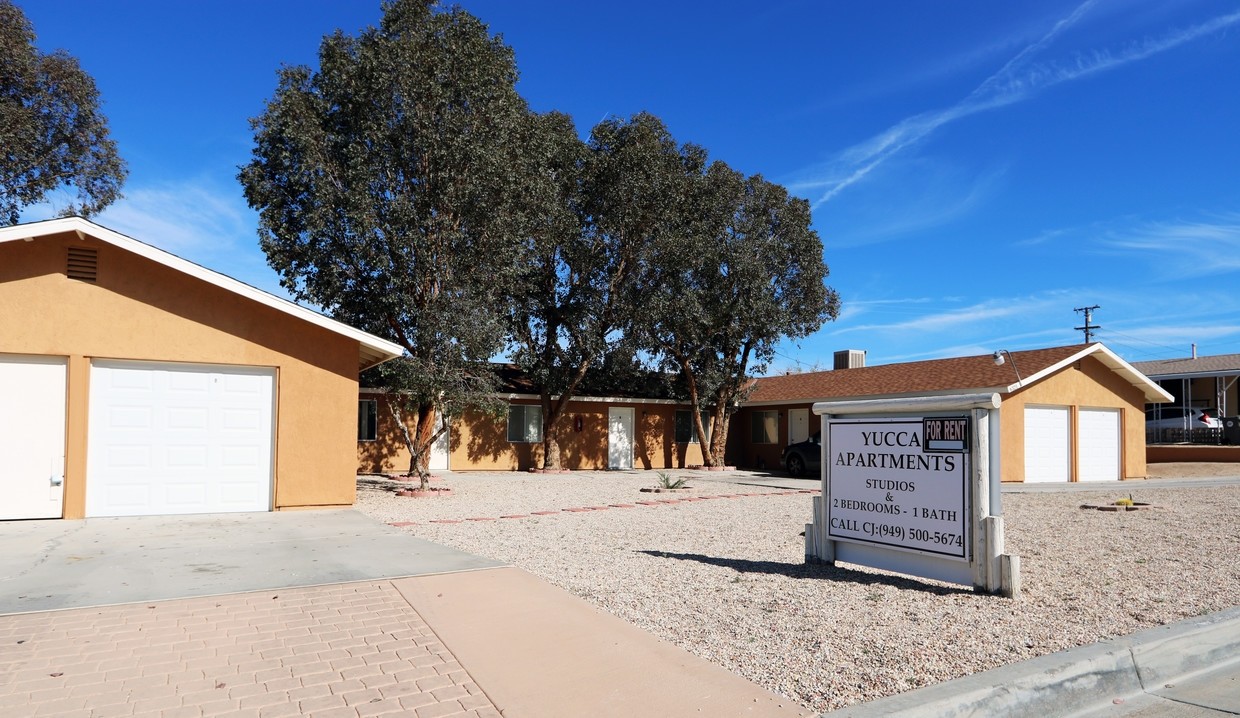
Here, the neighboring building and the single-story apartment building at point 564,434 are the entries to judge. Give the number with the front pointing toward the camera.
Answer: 2

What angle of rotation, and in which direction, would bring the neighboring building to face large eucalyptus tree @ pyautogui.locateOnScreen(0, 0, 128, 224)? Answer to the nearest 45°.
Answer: approximately 45° to its right

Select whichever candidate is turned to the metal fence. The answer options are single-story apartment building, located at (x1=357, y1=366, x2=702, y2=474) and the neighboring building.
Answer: the neighboring building

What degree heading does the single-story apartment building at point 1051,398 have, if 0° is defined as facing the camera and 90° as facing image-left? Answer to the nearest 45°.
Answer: approximately 315°

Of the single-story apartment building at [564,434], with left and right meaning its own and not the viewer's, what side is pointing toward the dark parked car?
left

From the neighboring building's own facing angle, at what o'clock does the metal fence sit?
The metal fence is roughly at 12 o'clock from the neighboring building.
